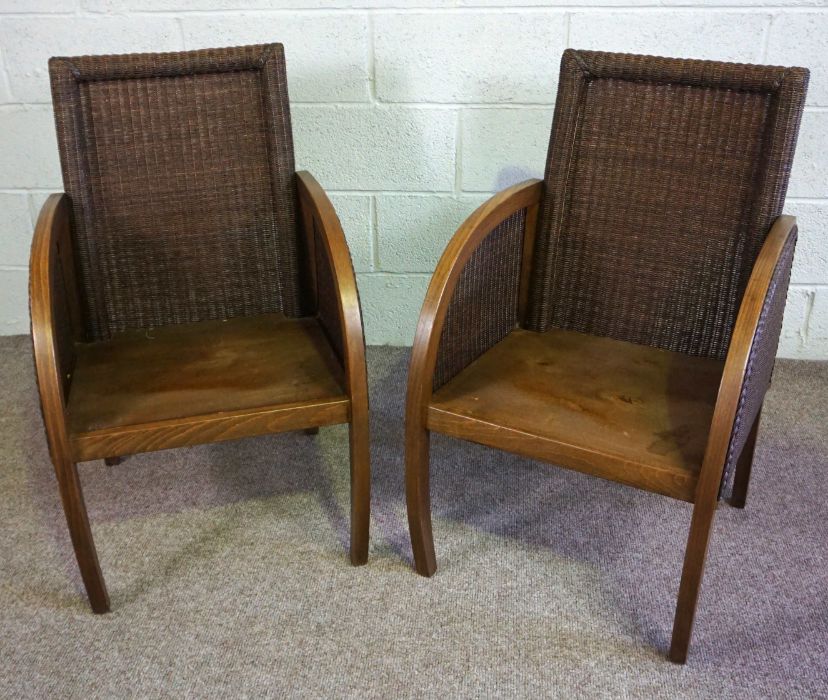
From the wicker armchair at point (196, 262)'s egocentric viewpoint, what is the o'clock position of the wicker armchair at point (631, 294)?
the wicker armchair at point (631, 294) is roughly at 10 o'clock from the wicker armchair at point (196, 262).

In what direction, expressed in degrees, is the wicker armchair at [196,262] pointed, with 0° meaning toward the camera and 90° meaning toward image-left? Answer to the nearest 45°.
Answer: approximately 0°

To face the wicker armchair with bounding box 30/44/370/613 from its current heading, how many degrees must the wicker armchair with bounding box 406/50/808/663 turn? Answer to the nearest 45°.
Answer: approximately 45° to its right

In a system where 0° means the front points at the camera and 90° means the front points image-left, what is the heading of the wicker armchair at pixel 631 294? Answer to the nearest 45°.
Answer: approximately 45°
